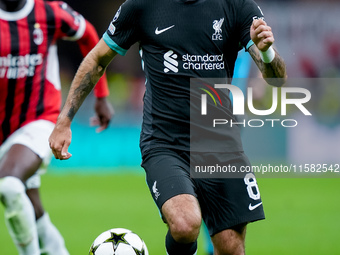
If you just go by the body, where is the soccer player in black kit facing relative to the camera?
toward the camera

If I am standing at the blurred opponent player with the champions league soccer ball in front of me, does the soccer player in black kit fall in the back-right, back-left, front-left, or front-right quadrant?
front-left

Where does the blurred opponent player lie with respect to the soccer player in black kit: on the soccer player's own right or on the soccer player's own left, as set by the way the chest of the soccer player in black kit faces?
on the soccer player's own right
